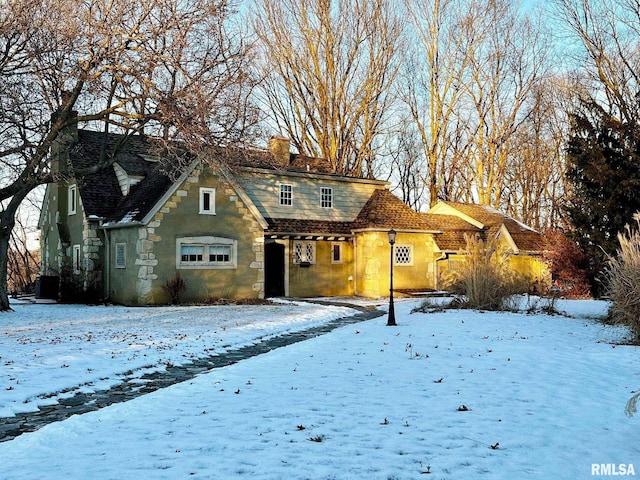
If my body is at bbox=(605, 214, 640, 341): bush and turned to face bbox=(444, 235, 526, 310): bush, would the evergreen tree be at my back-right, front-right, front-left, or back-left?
front-right

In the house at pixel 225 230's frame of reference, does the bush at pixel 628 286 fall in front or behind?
in front

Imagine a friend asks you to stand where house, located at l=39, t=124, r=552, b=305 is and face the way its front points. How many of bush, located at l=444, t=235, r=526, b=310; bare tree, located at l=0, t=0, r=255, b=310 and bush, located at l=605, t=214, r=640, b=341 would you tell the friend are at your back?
0

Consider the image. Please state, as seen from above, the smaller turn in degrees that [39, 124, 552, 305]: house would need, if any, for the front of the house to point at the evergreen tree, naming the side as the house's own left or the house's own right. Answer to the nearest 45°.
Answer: approximately 90° to the house's own left

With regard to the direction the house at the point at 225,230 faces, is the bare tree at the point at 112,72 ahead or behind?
ahead

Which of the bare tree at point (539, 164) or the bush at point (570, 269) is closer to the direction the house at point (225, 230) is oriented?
the bush

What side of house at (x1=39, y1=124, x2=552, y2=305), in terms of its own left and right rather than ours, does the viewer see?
front

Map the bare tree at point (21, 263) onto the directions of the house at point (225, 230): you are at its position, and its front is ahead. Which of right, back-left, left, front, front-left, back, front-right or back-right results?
back-right

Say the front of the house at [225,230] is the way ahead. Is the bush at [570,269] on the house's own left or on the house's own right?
on the house's own left

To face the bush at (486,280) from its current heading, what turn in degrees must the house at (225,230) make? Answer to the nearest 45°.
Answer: approximately 45° to its left
